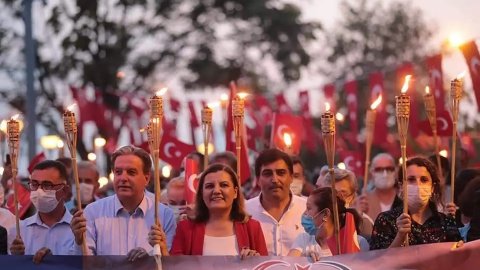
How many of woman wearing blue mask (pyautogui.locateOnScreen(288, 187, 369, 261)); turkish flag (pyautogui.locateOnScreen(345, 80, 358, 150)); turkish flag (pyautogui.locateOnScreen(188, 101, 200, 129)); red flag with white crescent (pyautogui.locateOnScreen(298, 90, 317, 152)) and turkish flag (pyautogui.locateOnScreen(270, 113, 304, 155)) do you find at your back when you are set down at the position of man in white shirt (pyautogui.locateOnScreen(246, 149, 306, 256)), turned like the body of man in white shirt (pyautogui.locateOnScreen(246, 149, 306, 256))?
4

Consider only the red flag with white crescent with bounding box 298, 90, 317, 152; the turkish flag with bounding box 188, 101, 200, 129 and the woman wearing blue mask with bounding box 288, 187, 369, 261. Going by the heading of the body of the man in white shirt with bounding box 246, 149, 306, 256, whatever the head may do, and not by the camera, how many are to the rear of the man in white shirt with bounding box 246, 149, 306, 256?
2

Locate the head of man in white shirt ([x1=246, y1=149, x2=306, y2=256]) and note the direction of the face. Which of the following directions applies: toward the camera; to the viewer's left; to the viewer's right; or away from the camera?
toward the camera

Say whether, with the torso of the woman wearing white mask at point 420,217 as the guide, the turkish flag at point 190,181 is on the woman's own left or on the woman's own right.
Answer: on the woman's own right

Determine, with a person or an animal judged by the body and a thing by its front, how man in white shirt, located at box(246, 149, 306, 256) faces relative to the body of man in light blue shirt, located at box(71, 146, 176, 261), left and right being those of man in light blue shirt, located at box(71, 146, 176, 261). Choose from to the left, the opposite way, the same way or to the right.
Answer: the same way

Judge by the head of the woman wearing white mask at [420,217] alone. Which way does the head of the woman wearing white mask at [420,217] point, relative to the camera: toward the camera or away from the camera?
toward the camera

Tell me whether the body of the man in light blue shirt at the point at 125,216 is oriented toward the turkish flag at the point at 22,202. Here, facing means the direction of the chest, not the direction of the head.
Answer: no

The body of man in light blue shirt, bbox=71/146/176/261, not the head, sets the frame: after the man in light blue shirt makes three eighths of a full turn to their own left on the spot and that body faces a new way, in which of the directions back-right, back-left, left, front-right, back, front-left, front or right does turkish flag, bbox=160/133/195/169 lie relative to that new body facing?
front-left

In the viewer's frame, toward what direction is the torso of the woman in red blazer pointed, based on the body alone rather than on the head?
toward the camera

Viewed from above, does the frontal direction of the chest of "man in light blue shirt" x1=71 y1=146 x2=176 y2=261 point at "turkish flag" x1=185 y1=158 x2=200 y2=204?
no

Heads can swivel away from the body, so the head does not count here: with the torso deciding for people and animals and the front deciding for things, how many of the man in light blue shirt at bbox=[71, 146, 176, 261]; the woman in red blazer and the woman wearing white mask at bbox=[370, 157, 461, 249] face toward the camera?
3

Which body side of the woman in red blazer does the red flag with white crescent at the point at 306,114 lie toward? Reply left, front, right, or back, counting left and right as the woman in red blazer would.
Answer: back

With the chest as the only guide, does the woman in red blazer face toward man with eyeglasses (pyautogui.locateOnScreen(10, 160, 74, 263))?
no

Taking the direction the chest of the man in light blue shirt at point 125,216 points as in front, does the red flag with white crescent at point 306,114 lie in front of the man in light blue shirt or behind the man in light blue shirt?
behind

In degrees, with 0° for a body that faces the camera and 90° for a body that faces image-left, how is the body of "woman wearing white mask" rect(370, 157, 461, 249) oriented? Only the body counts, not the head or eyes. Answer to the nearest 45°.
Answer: approximately 0°

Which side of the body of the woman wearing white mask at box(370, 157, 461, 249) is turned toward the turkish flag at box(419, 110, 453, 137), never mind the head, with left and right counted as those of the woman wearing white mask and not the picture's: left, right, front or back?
back

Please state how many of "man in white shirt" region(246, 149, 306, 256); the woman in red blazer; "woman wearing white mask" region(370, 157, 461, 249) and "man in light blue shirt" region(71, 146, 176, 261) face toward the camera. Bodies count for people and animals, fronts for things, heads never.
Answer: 4

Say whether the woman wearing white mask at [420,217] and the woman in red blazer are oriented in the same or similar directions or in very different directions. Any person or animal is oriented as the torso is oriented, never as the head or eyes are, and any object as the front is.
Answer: same or similar directions
